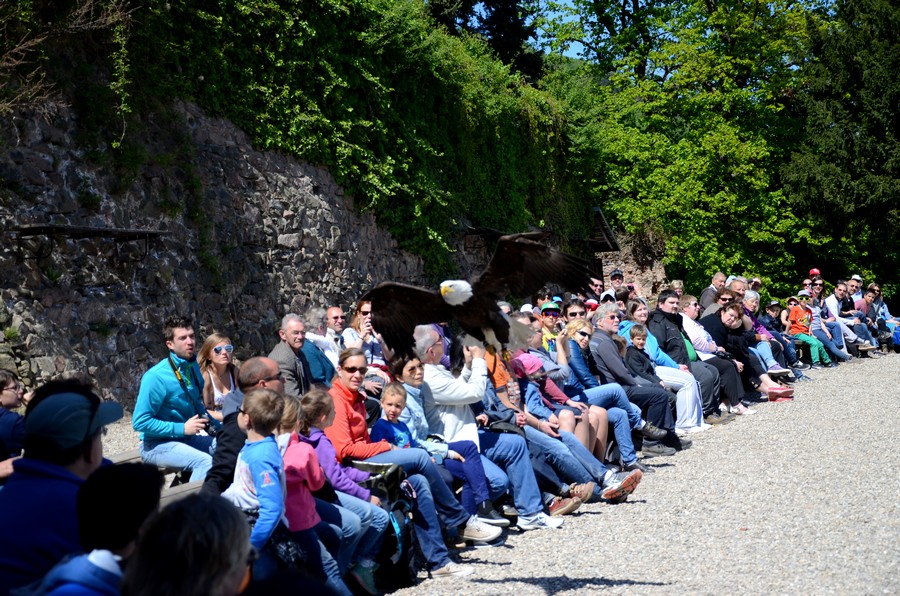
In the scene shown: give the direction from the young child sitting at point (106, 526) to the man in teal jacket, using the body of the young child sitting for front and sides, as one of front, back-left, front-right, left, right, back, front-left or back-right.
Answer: front-left

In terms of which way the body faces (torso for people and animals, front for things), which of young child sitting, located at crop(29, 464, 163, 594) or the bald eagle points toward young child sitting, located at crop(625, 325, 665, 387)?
young child sitting, located at crop(29, 464, 163, 594)

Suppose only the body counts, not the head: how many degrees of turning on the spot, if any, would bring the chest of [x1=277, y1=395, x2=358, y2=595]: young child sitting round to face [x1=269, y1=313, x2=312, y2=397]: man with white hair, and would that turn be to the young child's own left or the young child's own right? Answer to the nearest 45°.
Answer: approximately 45° to the young child's own left

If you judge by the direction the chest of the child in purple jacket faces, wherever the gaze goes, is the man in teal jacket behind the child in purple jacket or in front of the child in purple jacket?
behind

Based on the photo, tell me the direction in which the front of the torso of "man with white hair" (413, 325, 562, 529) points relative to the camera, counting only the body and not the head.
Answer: to the viewer's right

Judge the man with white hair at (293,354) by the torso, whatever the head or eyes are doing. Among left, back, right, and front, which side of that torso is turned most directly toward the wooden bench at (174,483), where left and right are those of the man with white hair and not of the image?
right

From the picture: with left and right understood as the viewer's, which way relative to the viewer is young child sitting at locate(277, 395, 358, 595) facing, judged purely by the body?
facing away from the viewer and to the right of the viewer

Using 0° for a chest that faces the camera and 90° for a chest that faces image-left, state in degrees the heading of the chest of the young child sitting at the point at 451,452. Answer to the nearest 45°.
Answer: approximately 315°

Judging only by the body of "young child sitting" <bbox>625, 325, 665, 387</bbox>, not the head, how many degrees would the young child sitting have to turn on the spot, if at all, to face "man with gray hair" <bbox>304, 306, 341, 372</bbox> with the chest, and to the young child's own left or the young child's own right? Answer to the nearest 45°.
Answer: approximately 90° to the young child's own right

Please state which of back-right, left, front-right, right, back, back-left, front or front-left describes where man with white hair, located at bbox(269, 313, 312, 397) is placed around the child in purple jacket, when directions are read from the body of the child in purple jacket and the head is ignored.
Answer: left

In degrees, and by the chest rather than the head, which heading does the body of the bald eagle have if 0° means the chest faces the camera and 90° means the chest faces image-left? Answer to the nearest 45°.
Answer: approximately 45°

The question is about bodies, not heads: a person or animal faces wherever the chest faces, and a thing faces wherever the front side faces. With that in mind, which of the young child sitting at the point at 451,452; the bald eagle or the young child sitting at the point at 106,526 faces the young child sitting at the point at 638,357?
the young child sitting at the point at 106,526

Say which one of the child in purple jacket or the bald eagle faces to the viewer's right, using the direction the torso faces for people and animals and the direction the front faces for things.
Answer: the child in purple jacket

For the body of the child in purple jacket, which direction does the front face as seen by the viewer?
to the viewer's right

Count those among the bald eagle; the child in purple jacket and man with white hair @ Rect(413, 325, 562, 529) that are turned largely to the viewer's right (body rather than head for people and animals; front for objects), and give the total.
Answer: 2

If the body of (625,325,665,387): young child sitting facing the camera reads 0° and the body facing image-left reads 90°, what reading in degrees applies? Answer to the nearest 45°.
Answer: approximately 315°

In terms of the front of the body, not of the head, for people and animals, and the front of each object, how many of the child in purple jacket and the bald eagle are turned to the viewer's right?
1
